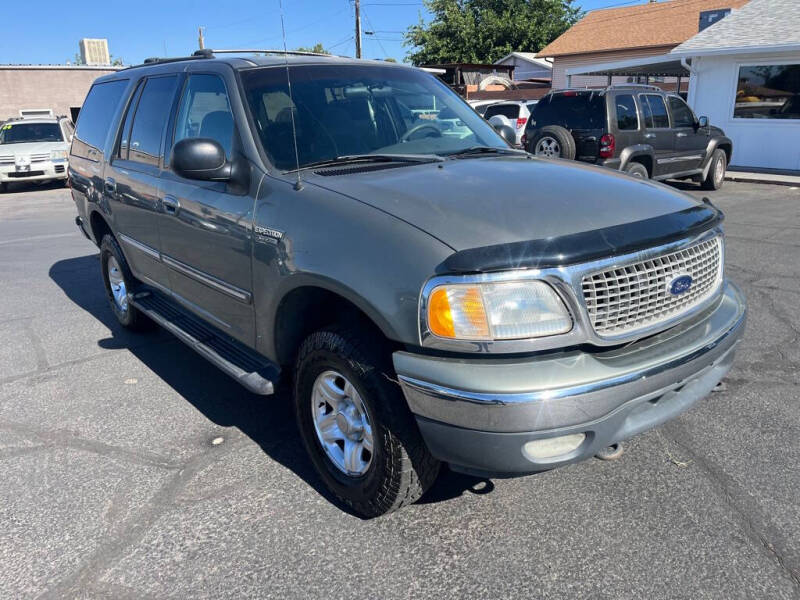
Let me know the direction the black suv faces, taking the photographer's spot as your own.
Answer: facing away from the viewer and to the right of the viewer

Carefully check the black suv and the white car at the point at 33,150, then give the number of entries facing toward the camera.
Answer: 1

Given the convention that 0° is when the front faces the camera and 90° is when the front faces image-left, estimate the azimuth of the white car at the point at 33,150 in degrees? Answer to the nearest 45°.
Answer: approximately 0°

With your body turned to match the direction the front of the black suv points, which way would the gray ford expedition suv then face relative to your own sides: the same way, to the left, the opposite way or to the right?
to the right

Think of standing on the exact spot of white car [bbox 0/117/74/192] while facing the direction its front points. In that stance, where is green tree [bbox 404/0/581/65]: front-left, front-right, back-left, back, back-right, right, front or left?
back-left

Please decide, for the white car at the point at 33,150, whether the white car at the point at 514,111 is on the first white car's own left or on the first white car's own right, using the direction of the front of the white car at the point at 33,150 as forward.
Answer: on the first white car's own left

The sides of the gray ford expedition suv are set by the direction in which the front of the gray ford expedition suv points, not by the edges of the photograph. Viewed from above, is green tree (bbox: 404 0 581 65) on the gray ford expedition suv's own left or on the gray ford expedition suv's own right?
on the gray ford expedition suv's own left

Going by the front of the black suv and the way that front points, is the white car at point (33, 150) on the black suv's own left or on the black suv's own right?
on the black suv's own left

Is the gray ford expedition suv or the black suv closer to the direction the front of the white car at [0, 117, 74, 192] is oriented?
the gray ford expedition suv

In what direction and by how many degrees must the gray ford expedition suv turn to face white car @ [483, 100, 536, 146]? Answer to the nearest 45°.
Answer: approximately 135° to its left
